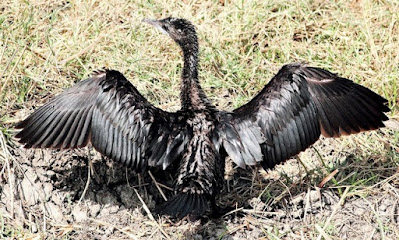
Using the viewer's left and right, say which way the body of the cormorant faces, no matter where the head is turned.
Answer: facing away from the viewer

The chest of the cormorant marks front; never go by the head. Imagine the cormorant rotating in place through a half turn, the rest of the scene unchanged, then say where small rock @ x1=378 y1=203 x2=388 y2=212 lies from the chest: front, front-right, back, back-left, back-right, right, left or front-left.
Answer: left

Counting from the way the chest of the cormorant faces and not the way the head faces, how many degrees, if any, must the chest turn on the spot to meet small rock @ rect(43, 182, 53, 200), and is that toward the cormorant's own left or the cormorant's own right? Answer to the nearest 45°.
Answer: approximately 90° to the cormorant's own left

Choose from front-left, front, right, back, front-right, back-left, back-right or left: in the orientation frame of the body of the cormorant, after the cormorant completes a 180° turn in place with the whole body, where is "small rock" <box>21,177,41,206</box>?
right

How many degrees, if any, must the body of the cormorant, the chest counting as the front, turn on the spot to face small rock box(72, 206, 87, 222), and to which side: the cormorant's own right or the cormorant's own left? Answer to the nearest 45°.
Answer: approximately 90° to the cormorant's own left

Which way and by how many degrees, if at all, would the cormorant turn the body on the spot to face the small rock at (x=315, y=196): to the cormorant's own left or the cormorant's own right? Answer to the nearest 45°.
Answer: approximately 90° to the cormorant's own right

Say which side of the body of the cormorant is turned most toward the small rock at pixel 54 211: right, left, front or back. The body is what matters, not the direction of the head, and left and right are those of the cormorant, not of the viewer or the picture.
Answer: left

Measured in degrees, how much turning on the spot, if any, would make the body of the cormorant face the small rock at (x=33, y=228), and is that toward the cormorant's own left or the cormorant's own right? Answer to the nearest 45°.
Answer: approximately 90° to the cormorant's own left
